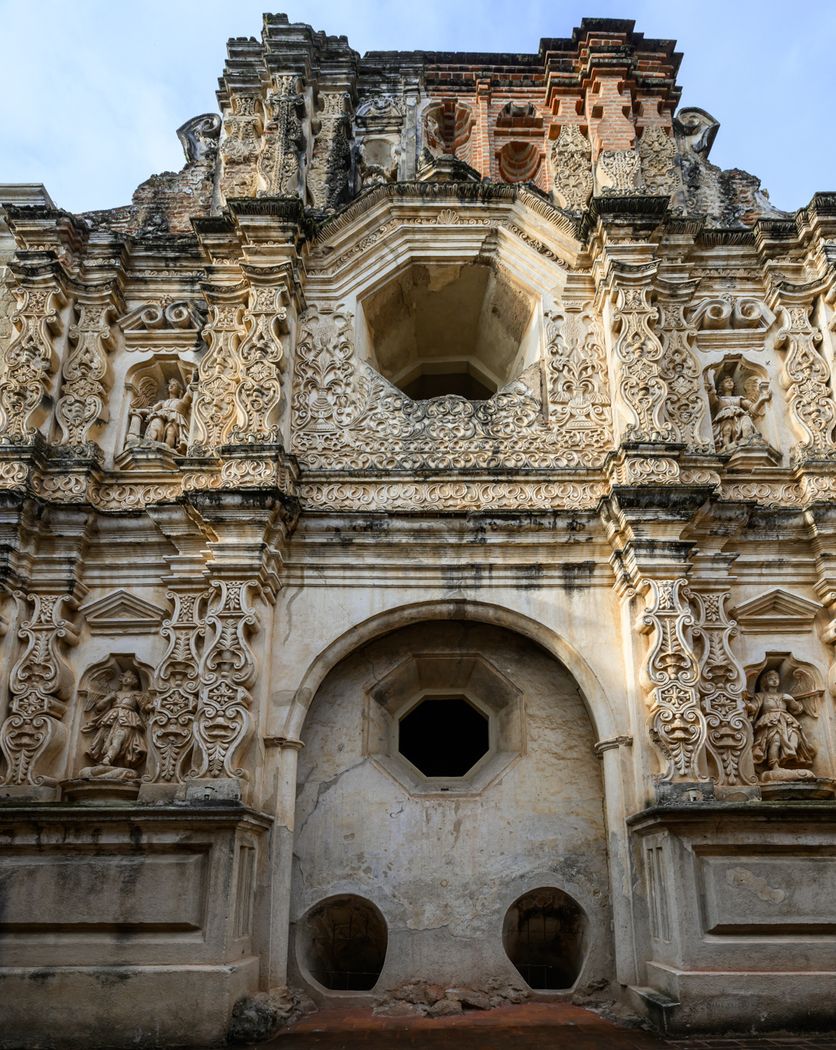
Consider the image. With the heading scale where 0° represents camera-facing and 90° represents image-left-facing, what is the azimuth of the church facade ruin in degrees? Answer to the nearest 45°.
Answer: approximately 0°
